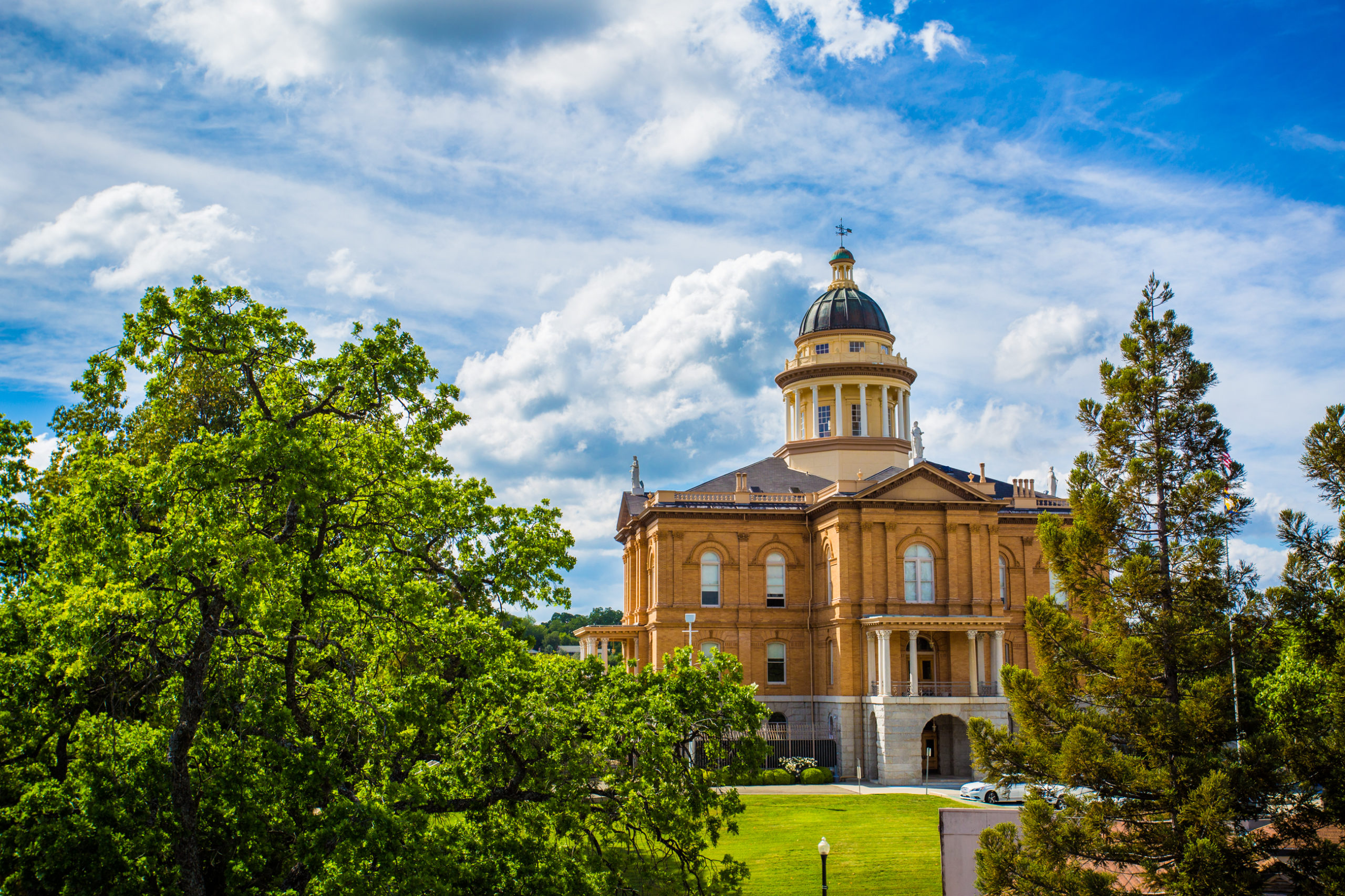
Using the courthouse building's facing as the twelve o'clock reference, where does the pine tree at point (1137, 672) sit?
The pine tree is roughly at 12 o'clock from the courthouse building.

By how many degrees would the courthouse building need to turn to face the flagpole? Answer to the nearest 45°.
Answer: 0° — it already faces it

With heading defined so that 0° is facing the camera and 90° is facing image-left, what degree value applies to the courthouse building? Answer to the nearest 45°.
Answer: approximately 0°

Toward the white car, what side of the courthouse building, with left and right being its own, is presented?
front
